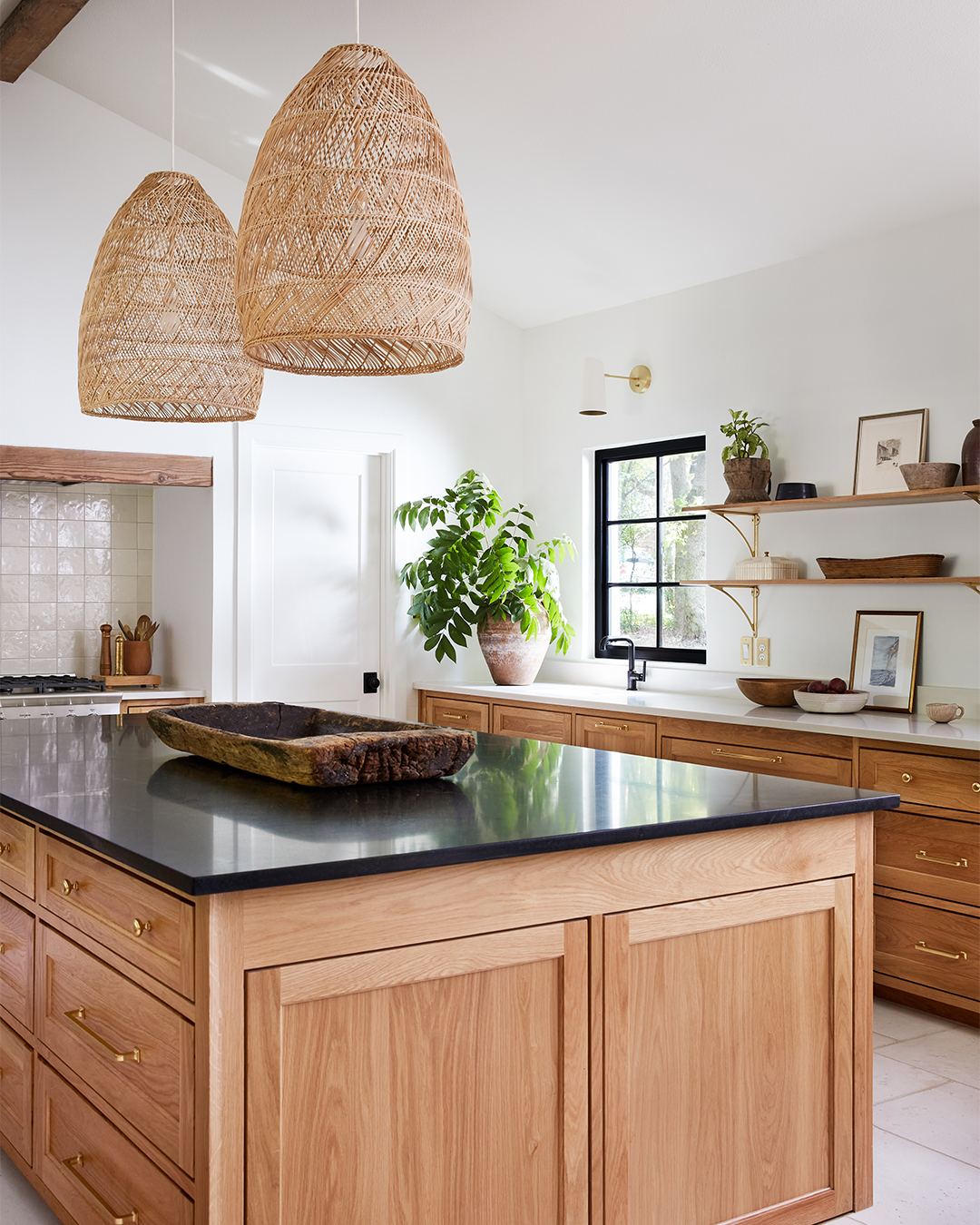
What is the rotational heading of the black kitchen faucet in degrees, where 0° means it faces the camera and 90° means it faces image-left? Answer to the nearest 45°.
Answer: approximately 45°

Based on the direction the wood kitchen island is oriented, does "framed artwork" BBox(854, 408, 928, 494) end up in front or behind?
behind

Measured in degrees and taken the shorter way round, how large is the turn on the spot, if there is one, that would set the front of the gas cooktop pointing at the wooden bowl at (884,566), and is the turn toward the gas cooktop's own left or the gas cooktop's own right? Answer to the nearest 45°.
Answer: approximately 45° to the gas cooktop's own left

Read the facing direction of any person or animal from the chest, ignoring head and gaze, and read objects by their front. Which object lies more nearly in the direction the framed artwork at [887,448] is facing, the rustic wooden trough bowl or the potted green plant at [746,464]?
the rustic wooden trough bowl

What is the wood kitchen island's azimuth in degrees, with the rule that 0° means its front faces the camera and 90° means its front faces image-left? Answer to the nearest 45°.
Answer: approximately 45°

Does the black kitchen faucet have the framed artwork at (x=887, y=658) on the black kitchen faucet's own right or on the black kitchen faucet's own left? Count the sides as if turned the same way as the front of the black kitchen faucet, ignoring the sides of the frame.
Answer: on the black kitchen faucet's own left
